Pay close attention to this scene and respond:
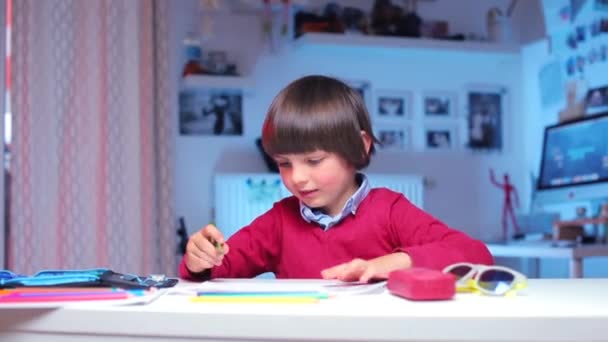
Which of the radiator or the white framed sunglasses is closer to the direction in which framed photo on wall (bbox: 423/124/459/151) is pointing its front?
the white framed sunglasses

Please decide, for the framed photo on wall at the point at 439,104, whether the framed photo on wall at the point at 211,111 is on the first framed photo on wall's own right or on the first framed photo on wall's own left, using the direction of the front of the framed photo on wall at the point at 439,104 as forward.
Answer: on the first framed photo on wall's own right

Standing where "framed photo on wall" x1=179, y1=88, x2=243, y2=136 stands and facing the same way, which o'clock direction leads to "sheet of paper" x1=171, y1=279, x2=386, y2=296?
The sheet of paper is roughly at 12 o'clock from the framed photo on wall.

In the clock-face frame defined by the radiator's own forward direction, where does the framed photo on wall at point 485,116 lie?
The framed photo on wall is roughly at 8 o'clock from the radiator.

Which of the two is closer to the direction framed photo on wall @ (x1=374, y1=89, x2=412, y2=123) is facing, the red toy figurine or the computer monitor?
the computer monitor

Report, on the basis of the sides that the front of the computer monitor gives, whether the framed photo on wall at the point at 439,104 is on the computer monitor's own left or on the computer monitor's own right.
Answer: on the computer monitor's own right

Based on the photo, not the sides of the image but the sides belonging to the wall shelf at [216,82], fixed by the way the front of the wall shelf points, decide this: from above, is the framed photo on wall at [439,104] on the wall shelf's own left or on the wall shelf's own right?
on the wall shelf's own left

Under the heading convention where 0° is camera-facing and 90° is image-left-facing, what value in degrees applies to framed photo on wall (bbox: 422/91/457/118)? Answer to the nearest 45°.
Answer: approximately 0°
